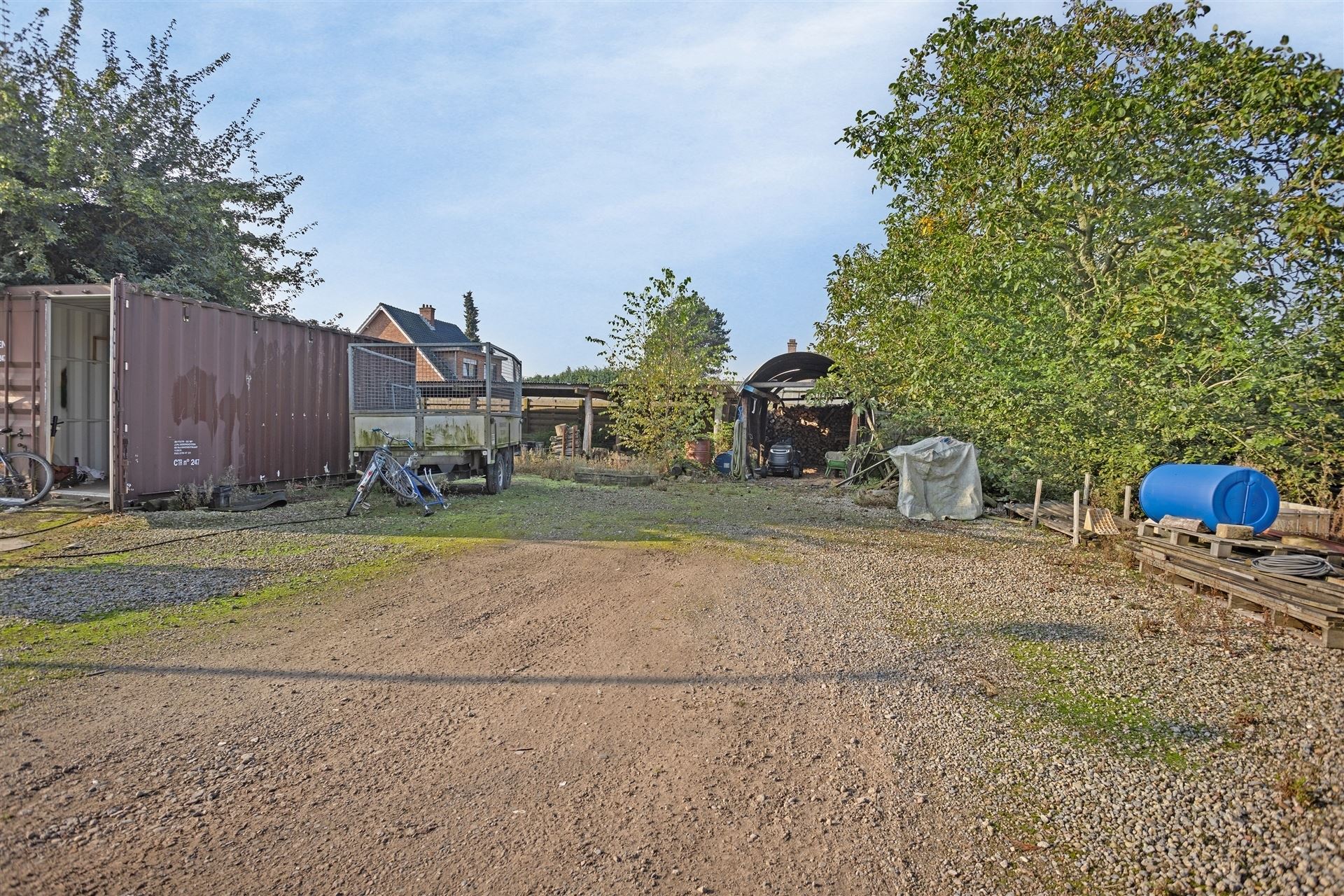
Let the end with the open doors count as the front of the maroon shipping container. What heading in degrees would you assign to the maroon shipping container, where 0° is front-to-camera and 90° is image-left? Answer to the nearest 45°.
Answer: approximately 45°

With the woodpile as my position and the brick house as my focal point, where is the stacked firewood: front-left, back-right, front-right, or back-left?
back-right

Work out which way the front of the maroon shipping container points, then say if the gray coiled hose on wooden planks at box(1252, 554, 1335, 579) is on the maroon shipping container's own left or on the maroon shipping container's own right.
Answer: on the maroon shipping container's own left

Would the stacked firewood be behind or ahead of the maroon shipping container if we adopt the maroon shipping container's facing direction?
behind

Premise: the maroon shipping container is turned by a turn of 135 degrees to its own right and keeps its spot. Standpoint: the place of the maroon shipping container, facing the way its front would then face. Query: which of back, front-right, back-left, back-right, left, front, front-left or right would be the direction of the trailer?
right

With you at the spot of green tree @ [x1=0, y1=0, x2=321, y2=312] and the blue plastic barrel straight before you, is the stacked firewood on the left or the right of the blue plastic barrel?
left

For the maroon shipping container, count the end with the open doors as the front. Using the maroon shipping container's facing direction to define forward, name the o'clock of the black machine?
The black machine is roughly at 7 o'clock from the maroon shipping container.

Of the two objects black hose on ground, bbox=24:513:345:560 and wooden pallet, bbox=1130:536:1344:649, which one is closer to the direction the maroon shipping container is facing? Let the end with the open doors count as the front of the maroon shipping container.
the black hose on ground

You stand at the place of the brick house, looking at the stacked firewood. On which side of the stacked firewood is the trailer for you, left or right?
right

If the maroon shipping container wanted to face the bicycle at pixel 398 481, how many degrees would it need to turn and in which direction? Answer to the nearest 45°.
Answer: approximately 90° to its left

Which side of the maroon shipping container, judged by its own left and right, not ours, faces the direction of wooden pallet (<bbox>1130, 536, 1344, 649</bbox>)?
left

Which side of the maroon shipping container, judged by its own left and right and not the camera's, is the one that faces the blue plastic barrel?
left
